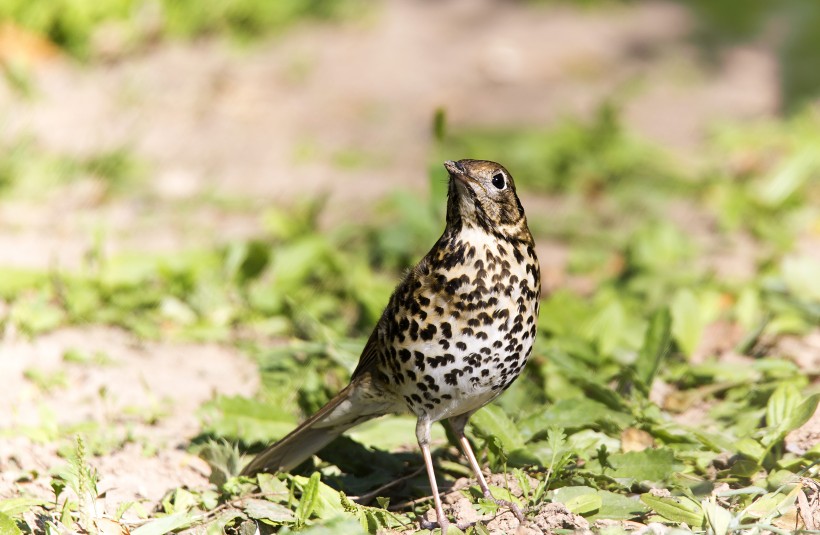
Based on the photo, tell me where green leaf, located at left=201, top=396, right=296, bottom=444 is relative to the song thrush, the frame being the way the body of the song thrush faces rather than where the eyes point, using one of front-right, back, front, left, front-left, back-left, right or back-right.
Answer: back

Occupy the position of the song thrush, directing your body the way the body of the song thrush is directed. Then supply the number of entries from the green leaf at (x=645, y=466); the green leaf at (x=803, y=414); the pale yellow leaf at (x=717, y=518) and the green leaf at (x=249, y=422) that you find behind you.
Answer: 1

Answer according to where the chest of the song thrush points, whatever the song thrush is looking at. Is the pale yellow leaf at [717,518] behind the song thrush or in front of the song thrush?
in front

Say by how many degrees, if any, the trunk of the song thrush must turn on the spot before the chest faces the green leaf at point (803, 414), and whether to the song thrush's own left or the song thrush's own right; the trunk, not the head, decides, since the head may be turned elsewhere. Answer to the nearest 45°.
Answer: approximately 45° to the song thrush's own left

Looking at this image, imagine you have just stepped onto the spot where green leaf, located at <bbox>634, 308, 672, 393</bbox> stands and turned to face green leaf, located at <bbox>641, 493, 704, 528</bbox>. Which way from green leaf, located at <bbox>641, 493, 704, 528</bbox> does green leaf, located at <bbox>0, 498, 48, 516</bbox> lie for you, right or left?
right

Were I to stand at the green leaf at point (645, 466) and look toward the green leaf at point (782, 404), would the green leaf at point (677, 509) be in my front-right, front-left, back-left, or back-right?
back-right

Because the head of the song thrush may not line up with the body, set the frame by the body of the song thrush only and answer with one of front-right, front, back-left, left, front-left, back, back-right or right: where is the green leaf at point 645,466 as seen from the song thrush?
front-left

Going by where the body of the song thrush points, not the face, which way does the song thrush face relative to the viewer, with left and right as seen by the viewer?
facing the viewer and to the right of the viewer

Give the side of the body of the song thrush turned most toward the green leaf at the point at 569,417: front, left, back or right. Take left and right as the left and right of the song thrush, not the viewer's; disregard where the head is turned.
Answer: left

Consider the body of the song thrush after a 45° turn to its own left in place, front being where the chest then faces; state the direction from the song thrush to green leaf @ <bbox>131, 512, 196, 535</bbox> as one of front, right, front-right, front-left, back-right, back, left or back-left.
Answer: back

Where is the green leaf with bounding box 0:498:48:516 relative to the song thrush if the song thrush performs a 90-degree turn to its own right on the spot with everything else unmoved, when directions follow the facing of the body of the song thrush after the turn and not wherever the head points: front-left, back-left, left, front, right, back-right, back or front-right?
front-right

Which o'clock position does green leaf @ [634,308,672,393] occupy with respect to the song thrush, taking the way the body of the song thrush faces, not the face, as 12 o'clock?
The green leaf is roughly at 9 o'clock from the song thrush.
